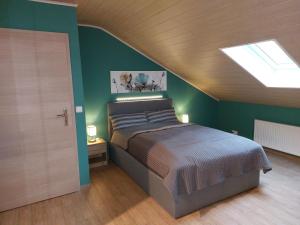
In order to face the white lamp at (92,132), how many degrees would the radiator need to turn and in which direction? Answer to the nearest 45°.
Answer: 0° — it already faces it

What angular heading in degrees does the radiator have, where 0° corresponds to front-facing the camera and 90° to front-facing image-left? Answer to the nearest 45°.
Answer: approximately 45°

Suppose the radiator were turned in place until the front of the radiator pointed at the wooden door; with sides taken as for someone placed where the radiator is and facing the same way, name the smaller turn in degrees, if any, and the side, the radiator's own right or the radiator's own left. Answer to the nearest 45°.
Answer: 0° — it already faces it

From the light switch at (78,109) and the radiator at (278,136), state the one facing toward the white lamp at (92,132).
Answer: the radiator

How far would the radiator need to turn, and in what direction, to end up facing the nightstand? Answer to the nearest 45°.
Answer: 0° — it already faces it

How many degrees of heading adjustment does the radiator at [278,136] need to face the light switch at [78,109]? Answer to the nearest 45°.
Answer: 0° — it already faces it
